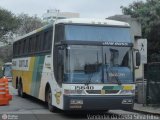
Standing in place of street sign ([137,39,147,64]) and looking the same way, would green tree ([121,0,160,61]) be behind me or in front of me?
behind

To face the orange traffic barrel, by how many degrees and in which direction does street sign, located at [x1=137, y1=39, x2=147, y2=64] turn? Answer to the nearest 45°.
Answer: approximately 90° to its right

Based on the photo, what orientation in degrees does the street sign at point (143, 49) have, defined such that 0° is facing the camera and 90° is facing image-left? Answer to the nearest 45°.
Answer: approximately 0°
